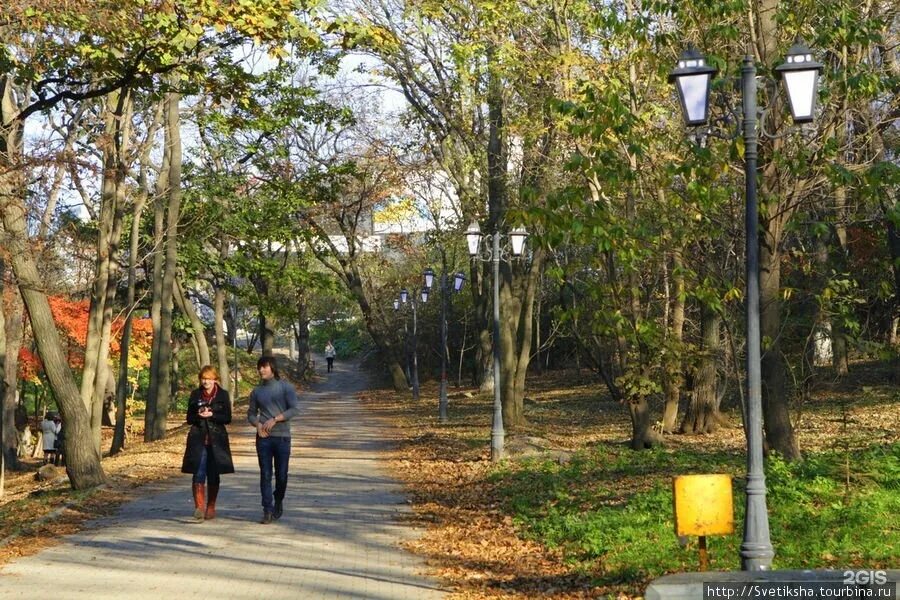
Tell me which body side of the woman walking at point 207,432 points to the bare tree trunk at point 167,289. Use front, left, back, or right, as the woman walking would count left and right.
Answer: back

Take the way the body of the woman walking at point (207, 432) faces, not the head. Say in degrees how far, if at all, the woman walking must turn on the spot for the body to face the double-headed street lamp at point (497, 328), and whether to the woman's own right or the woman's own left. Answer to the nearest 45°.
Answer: approximately 135° to the woman's own left

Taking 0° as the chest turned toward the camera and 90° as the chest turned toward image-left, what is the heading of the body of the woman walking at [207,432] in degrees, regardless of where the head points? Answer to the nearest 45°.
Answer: approximately 0°

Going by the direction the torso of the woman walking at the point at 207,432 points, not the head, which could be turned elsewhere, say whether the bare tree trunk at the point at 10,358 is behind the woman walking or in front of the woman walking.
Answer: behind

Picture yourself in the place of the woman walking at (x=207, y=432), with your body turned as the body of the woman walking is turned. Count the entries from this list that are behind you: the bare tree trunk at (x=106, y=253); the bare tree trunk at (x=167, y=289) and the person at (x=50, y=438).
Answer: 3

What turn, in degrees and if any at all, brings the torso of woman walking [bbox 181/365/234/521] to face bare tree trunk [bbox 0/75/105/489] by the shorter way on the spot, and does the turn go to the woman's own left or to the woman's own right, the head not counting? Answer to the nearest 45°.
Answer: approximately 135° to the woman's own right

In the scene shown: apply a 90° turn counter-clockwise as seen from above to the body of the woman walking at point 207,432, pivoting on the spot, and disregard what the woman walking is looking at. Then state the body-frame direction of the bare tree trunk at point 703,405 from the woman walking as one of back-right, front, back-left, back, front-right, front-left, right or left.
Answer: front-left

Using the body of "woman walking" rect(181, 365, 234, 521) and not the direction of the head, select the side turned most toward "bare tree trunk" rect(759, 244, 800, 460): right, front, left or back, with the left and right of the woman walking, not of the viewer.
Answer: left

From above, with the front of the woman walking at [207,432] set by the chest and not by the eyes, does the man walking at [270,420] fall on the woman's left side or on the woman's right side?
on the woman's left side

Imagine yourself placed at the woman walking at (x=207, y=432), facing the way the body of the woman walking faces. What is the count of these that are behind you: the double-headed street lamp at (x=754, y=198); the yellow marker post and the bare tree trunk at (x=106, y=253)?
1

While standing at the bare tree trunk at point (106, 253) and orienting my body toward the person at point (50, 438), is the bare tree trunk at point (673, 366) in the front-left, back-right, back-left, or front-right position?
back-right

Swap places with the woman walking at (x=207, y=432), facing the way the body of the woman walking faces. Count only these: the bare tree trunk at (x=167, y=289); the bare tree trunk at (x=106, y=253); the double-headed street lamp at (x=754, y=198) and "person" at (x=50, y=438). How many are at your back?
3

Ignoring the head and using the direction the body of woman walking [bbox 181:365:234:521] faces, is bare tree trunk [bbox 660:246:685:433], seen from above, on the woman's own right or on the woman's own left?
on the woman's own left

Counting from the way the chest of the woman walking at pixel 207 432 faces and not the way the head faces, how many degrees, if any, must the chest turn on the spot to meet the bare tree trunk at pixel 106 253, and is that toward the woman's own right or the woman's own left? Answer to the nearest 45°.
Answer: approximately 180°
